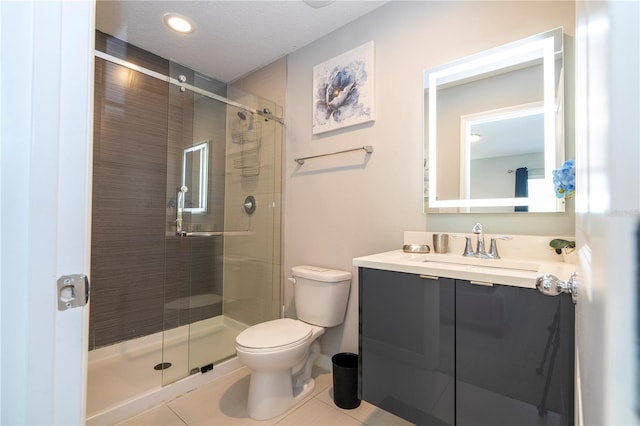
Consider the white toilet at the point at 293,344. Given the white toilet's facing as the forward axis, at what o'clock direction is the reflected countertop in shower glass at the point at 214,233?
The reflected countertop in shower glass is roughly at 3 o'clock from the white toilet.
